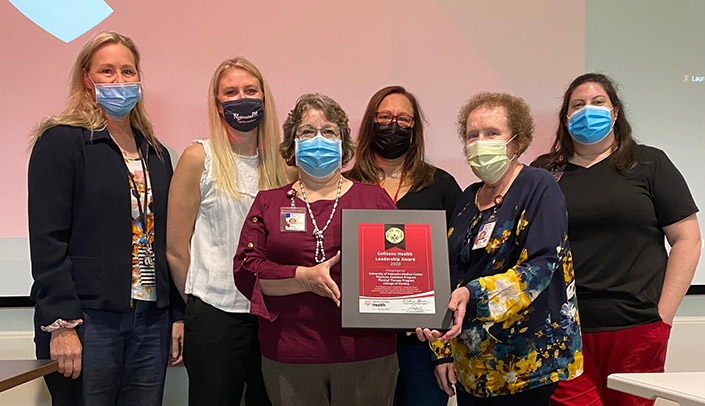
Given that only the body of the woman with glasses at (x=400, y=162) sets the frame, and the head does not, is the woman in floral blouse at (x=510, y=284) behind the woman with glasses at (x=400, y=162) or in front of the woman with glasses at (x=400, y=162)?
in front

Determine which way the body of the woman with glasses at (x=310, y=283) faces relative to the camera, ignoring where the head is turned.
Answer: toward the camera

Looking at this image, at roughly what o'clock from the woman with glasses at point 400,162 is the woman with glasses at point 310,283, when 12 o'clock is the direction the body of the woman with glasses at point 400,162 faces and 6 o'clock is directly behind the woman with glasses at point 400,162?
the woman with glasses at point 310,283 is roughly at 1 o'clock from the woman with glasses at point 400,162.

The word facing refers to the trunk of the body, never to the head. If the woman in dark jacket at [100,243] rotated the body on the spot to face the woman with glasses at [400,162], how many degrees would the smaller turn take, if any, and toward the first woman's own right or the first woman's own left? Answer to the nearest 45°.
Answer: approximately 45° to the first woman's own left

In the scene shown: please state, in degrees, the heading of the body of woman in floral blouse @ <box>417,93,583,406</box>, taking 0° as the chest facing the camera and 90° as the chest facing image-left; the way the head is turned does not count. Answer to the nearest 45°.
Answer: approximately 45°

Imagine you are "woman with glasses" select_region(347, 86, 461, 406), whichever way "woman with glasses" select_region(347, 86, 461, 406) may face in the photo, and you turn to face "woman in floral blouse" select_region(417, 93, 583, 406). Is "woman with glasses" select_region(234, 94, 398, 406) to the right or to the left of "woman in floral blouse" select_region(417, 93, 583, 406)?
right

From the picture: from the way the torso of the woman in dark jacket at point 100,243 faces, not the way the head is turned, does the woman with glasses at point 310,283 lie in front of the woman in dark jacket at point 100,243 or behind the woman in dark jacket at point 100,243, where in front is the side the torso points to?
in front

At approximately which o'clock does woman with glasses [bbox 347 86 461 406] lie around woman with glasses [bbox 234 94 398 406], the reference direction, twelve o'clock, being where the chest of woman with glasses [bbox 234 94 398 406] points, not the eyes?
woman with glasses [bbox 347 86 461 406] is roughly at 7 o'clock from woman with glasses [bbox 234 94 398 406].

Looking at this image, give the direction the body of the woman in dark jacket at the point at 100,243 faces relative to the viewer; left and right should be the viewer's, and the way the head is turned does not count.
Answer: facing the viewer and to the right of the viewer

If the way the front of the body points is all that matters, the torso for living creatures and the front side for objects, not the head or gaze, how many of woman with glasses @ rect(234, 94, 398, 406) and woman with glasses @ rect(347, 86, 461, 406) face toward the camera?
2
